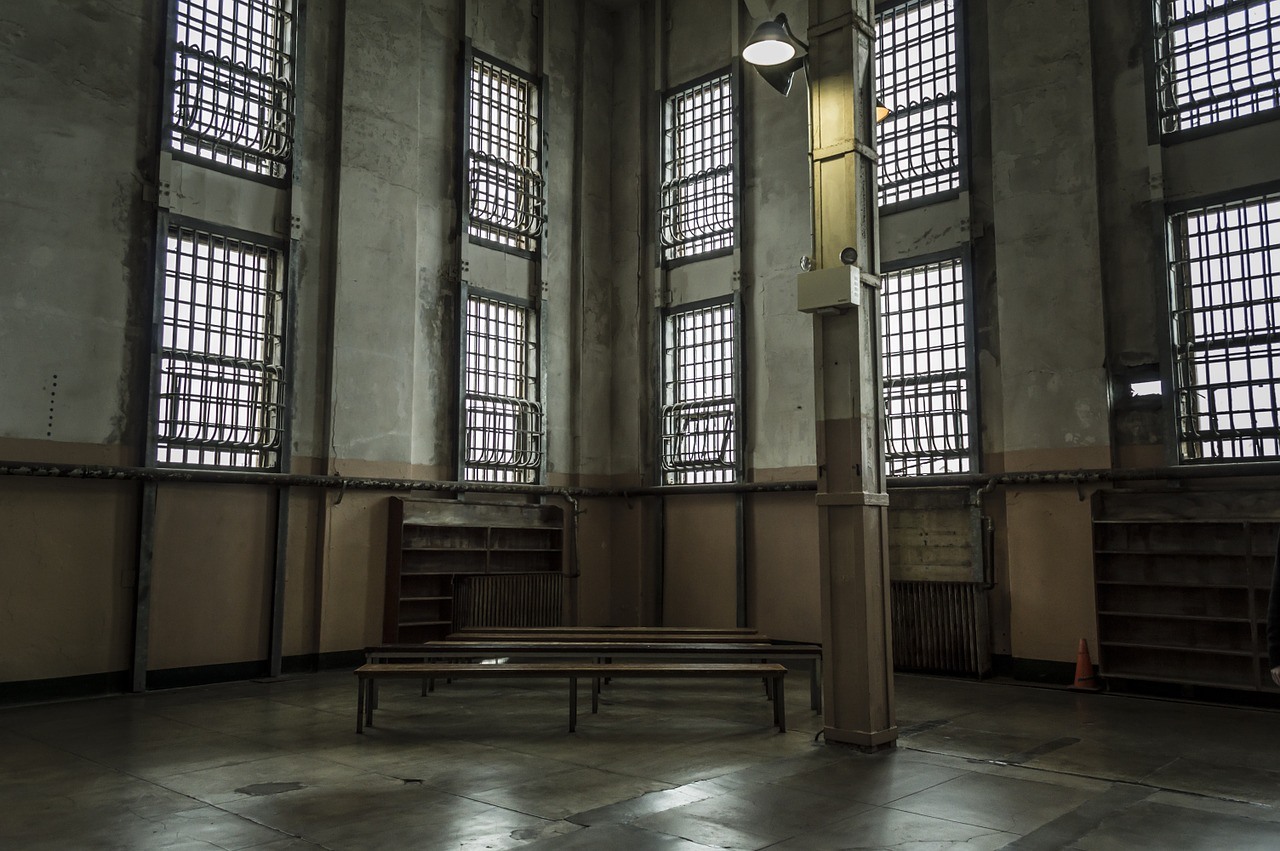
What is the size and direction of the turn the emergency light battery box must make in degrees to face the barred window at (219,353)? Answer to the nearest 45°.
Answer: approximately 45° to its right

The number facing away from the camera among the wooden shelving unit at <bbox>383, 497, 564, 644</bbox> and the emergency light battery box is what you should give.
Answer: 0

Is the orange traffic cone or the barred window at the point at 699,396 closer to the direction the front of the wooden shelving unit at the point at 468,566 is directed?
the orange traffic cone

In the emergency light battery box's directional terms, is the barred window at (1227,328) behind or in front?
behind

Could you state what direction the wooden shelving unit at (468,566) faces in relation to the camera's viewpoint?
facing the viewer and to the right of the viewer

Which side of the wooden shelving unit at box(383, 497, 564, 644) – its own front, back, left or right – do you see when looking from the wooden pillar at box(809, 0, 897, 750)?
front

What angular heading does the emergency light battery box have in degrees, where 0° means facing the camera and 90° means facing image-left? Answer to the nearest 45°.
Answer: approximately 45°

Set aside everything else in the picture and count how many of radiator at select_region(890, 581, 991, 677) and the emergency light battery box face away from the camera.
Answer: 0

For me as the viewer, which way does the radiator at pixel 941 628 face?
facing the viewer and to the left of the viewer

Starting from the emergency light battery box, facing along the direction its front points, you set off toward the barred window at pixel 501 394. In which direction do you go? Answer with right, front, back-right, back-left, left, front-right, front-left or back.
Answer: right
